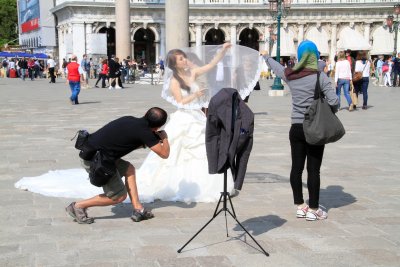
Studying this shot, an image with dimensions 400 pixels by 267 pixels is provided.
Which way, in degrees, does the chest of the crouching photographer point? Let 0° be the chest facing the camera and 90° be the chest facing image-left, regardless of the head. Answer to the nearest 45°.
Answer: approximately 225°

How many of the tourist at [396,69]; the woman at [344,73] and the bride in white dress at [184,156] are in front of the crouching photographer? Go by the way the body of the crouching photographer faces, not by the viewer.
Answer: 3

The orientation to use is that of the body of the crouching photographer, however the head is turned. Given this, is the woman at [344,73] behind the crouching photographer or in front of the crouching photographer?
in front

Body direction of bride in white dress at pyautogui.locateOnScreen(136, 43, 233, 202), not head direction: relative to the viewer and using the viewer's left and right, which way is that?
facing the viewer and to the right of the viewer

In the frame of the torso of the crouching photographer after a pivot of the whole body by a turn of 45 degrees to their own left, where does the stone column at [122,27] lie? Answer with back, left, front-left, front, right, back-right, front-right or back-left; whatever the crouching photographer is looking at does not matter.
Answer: front

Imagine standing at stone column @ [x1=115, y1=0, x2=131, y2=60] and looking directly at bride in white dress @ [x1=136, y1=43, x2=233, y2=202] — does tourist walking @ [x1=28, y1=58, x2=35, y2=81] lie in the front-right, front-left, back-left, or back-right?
back-right

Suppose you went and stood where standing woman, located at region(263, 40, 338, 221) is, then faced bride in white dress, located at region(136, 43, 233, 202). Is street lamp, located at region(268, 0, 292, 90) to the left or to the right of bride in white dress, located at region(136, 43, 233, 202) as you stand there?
right
